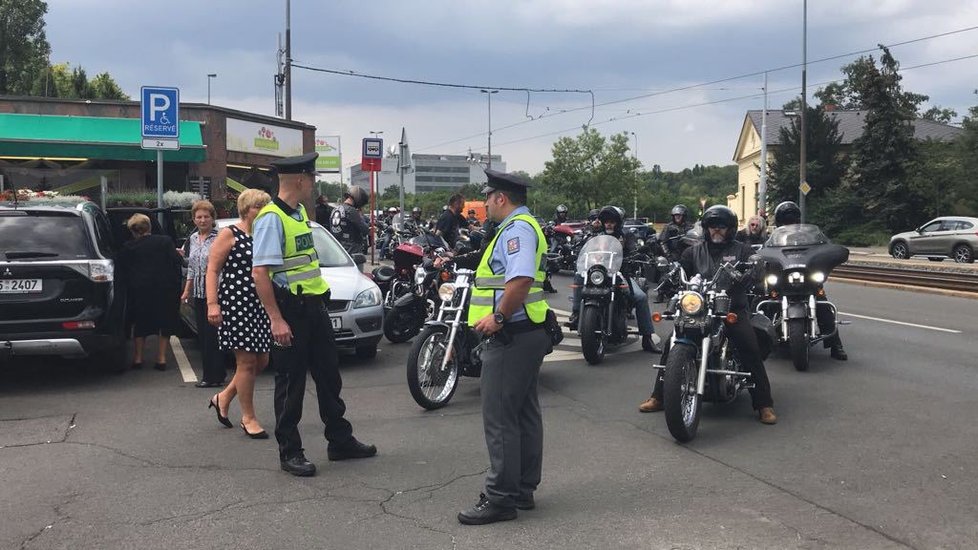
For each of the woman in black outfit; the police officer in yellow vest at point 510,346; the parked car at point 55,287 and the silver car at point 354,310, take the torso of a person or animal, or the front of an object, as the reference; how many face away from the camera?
2

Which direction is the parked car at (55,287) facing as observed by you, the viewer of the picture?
facing away from the viewer

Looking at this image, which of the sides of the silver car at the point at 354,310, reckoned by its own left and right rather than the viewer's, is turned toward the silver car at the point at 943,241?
left

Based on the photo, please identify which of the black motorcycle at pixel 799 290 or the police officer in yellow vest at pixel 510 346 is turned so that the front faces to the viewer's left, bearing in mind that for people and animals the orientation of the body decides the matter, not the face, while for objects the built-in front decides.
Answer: the police officer in yellow vest

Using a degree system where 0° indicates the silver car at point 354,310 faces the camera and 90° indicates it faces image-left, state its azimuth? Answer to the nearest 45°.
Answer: approximately 315°

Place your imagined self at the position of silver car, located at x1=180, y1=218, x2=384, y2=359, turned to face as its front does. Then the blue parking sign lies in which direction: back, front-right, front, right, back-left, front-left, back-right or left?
back

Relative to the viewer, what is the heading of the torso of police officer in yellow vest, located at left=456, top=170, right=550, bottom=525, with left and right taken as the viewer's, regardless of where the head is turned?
facing to the left of the viewer

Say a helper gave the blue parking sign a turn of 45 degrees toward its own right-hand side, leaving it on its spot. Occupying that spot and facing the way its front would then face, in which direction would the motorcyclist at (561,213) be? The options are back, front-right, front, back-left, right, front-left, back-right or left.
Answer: back

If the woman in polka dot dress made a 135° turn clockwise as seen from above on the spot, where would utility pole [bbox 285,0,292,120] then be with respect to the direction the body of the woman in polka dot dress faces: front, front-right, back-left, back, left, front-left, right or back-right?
right

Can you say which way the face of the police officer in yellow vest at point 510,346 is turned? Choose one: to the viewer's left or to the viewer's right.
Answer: to the viewer's left
